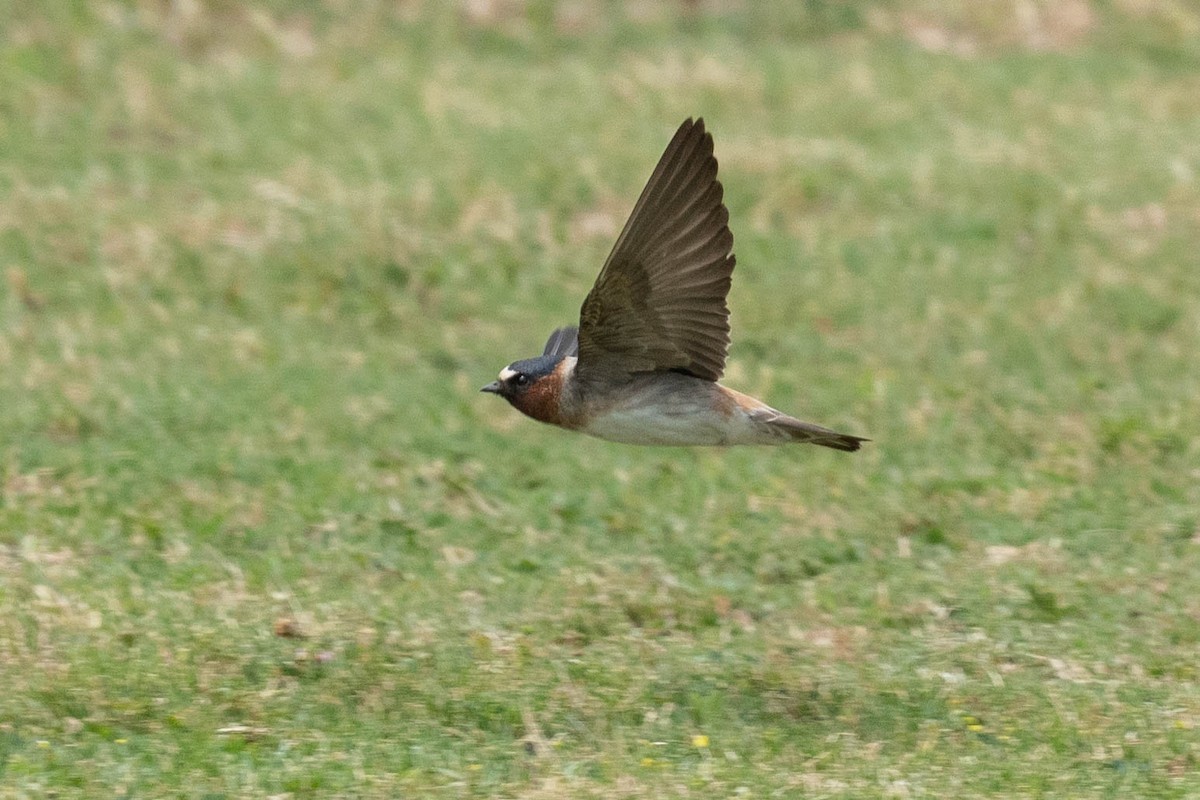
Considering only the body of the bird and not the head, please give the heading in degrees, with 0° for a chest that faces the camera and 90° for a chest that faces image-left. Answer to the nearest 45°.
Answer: approximately 90°
